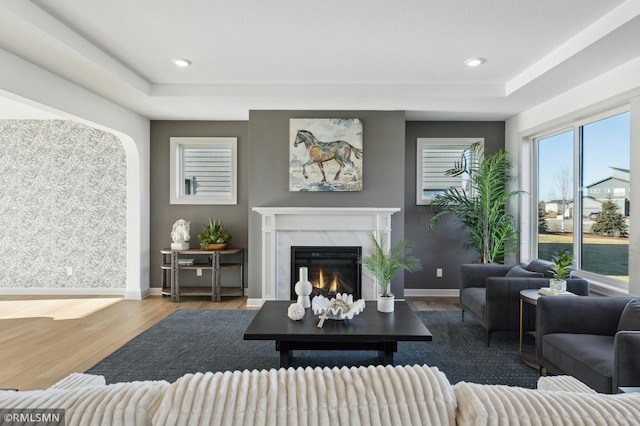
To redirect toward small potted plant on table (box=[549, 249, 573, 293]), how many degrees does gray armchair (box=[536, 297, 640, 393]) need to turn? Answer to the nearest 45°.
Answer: approximately 135° to its right

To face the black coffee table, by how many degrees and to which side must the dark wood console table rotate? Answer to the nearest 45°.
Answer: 0° — it already faces it

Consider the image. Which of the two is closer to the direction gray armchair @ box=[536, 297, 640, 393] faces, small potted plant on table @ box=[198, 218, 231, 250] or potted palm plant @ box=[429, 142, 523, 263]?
the small potted plant on table

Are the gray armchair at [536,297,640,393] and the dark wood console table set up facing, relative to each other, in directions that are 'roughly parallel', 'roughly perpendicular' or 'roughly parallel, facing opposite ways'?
roughly perpendicular

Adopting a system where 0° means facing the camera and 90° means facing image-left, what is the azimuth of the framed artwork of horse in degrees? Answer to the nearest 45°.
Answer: approximately 0°

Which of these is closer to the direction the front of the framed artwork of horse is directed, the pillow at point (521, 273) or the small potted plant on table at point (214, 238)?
the pillow

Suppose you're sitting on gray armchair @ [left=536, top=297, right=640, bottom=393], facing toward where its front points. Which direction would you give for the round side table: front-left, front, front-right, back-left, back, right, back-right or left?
right

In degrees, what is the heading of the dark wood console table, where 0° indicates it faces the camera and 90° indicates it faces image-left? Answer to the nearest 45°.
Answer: approximately 0°

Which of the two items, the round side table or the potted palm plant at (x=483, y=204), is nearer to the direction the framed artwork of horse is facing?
the round side table

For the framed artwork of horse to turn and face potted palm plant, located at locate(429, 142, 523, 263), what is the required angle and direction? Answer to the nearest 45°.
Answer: approximately 90° to its left

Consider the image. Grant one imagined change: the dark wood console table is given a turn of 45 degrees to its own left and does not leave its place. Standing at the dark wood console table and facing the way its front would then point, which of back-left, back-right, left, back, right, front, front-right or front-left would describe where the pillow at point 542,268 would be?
front
